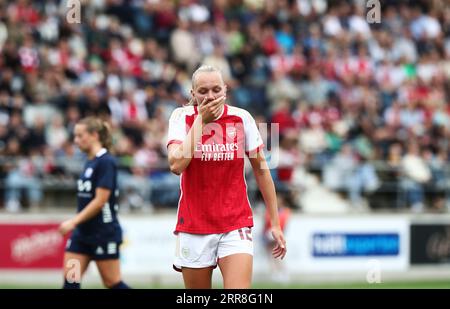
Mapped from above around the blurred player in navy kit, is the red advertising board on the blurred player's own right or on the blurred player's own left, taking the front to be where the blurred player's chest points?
on the blurred player's own right

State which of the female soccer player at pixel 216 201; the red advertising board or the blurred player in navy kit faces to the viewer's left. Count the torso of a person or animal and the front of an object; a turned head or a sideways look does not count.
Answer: the blurred player in navy kit

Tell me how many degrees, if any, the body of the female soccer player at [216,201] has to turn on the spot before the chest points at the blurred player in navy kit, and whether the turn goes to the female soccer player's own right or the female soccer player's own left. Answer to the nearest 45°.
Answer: approximately 135° to the female soccer player's own right

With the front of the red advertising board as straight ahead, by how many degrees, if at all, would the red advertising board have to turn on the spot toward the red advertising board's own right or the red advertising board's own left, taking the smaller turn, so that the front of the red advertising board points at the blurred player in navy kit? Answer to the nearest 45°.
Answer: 0° — it already faces them

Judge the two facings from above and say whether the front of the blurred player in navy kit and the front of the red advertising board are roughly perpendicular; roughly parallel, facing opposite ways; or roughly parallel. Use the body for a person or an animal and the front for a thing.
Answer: roughly perpendicular

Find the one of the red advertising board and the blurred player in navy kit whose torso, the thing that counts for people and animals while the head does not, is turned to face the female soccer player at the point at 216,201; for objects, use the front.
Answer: the red advertising board

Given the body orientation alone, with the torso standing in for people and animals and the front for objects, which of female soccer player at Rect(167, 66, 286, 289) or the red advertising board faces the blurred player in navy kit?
the red advertising board

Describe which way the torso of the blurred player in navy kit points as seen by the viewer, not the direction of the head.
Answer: to the viewer's left

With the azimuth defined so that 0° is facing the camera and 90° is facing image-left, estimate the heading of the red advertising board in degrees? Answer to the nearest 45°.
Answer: approximately 0°
